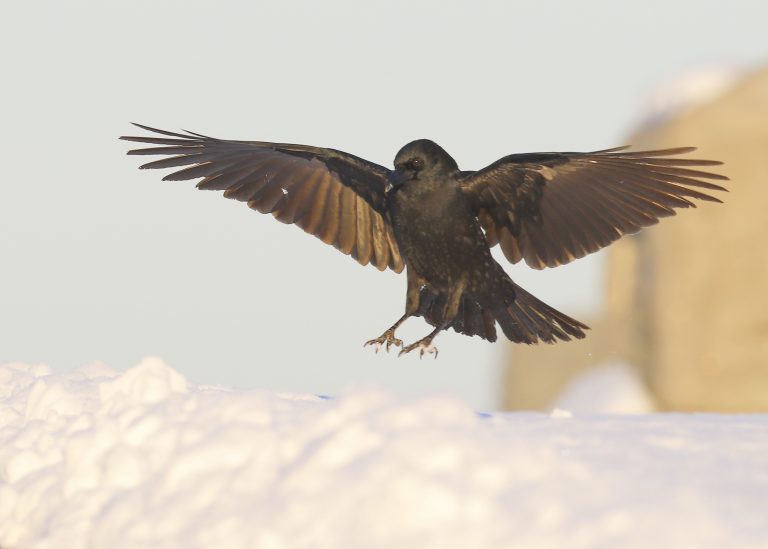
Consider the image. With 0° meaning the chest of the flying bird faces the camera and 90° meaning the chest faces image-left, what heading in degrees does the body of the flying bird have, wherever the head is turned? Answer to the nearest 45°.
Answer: approximately 45°
